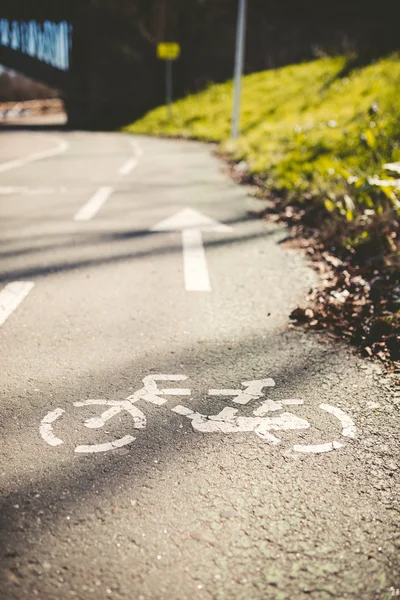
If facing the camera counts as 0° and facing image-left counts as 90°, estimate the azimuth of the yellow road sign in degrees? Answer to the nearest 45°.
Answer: approximately 0°
